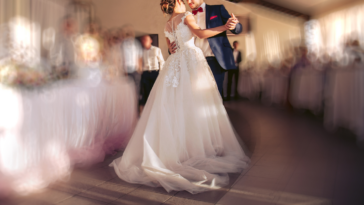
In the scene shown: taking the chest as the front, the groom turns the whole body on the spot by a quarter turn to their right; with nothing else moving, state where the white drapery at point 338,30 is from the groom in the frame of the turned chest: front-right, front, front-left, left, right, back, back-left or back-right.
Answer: right

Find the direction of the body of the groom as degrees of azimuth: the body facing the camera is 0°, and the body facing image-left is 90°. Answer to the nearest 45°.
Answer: approximately 45°

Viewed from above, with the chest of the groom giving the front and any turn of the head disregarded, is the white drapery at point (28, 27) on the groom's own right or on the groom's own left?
on the groom's own right

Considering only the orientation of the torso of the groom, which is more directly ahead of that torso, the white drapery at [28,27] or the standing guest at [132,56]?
the white drapery

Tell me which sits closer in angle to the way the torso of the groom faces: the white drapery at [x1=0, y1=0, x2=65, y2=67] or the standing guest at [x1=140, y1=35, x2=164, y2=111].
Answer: the white drapery

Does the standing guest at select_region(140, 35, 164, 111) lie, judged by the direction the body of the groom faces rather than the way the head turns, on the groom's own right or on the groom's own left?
on the groom's own right

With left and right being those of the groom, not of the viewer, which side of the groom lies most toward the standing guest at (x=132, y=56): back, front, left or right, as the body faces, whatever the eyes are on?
right

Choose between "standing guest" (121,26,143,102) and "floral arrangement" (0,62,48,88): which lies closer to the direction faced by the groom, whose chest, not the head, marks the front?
the floral arrangement

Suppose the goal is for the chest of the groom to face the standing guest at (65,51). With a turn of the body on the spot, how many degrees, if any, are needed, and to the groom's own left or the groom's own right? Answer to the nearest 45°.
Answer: approximately 45° to the groom's own right
